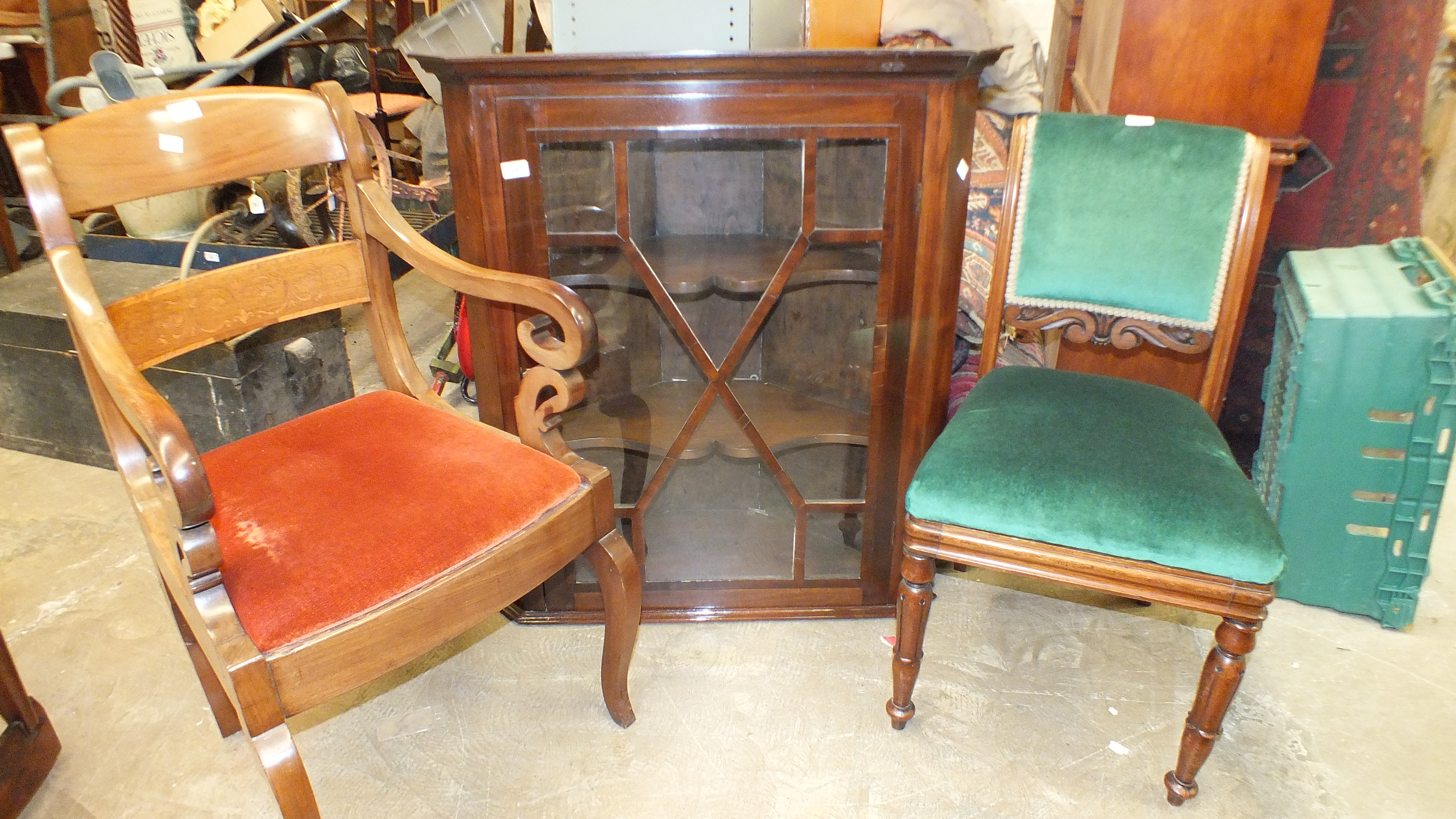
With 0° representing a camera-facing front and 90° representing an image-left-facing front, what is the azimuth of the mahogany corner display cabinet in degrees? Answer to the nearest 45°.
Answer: approximately 0°

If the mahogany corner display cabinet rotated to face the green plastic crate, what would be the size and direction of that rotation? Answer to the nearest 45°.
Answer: approximately 90° to its left

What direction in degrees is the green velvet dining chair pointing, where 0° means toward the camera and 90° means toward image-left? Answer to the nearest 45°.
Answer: approximately 0°

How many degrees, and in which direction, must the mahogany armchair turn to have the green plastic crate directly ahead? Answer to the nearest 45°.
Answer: approximately 45° to its left

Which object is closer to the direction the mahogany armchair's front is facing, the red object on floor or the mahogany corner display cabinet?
the mahogany corner display cabinet

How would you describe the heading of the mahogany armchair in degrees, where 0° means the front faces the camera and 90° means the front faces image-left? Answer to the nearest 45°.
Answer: approximately 315°

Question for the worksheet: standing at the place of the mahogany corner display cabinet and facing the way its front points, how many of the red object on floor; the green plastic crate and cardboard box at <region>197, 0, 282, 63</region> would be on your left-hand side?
1

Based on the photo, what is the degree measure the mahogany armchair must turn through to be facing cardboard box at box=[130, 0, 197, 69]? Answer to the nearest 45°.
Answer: approximately 135° to its left

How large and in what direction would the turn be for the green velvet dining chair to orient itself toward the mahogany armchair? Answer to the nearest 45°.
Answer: approximately 45° to its right

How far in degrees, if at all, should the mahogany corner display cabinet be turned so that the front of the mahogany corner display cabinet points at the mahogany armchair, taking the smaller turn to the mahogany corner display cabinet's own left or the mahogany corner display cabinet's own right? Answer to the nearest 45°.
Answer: approximately 45° to the mahogany corner display cabinet's own right

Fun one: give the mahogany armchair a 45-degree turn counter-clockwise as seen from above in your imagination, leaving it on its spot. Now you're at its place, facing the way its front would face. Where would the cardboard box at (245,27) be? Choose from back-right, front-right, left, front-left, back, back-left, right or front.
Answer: left

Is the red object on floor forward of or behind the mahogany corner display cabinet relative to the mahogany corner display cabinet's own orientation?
behind

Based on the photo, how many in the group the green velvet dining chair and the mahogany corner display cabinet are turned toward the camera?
2

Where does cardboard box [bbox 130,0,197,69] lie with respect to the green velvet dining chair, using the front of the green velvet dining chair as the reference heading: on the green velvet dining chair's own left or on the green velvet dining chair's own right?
on the green velvet dining chair's own right

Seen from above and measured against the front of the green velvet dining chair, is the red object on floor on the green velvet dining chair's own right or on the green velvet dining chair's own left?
on the green velvet dining chair's own right
